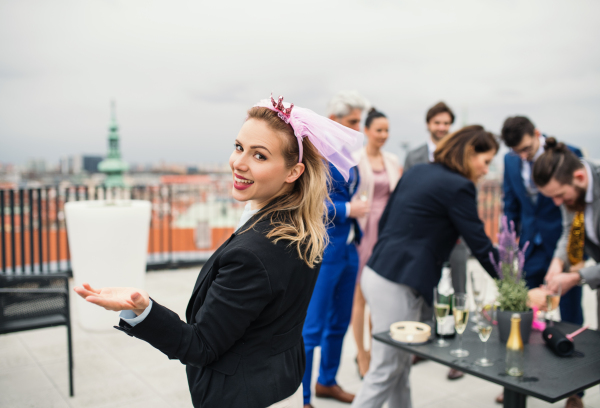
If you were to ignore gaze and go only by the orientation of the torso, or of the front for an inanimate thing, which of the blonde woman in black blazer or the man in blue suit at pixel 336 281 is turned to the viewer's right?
the man in blue suit

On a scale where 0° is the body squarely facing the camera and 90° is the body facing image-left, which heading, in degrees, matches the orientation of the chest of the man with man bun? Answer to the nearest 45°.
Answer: approximately 45°

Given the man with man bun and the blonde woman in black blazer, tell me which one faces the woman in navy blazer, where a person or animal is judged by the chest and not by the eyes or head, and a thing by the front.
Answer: the man with man bun

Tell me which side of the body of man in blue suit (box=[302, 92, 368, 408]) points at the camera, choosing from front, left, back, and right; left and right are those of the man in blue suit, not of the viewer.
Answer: right

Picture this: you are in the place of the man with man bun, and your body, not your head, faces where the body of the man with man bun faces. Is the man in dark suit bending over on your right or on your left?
on your right

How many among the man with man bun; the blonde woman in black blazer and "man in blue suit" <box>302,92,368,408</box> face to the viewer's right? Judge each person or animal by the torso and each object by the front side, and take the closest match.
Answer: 1
